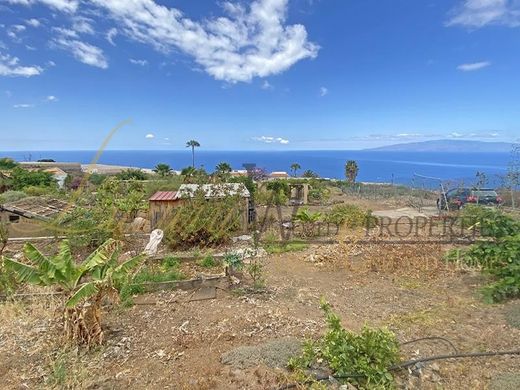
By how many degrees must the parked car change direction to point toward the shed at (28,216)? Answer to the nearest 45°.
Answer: approximately 45° to its left

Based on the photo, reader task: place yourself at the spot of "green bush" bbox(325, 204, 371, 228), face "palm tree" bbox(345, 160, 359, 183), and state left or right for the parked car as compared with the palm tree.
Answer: right

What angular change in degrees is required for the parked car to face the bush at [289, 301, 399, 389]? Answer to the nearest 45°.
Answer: approximately 90° to its left

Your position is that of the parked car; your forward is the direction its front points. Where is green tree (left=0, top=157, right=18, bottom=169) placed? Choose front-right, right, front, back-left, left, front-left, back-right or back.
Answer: front

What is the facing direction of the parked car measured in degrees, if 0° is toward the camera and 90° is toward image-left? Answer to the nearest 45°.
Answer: approximately 90°

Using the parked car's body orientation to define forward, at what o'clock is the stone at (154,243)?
The stone is roughly at 10 o'clock from the parked car.

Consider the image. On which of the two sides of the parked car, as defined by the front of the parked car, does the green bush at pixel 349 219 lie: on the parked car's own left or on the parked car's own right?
on the parked car's own left

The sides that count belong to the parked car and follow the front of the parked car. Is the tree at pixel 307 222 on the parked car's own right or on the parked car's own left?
on the parked car's own left
